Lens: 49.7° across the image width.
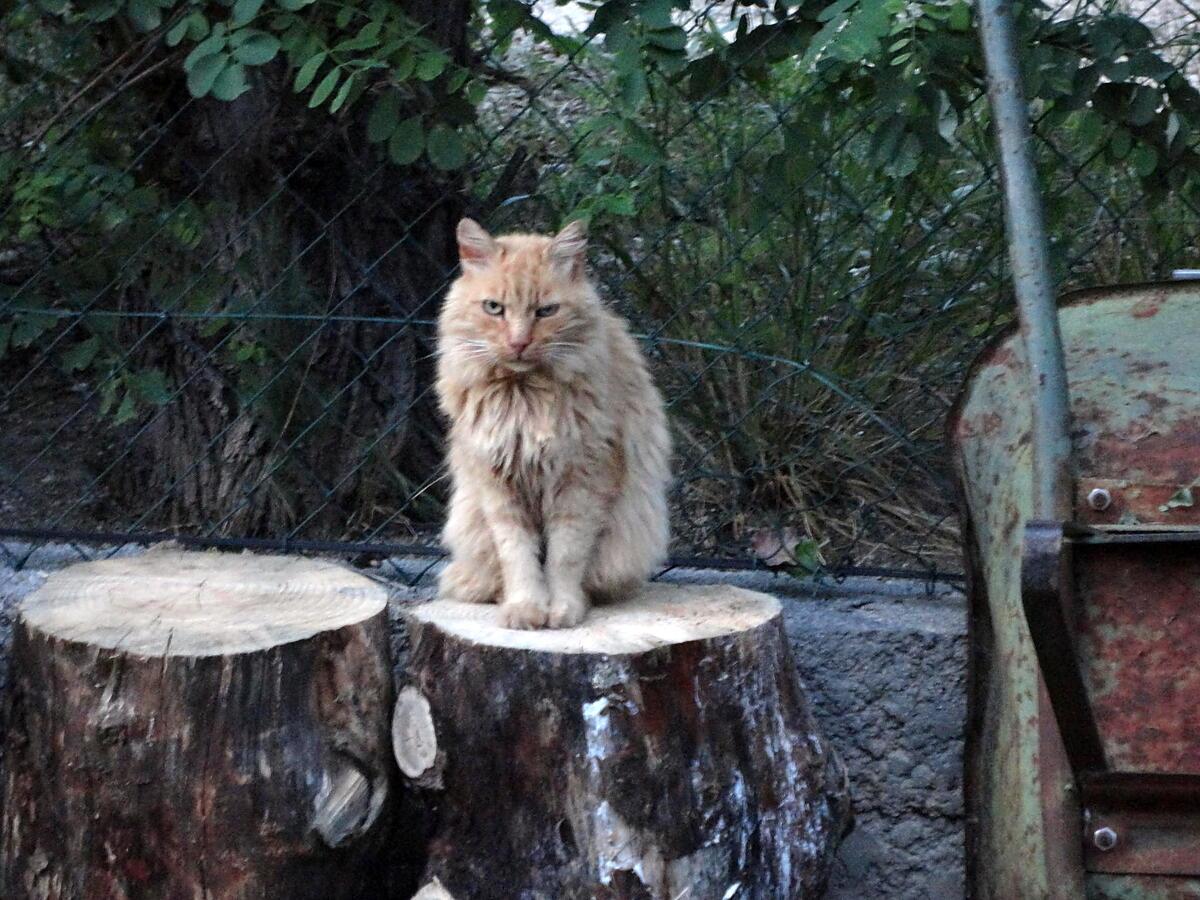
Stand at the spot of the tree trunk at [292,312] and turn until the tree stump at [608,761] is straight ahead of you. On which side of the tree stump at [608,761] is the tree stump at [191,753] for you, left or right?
right

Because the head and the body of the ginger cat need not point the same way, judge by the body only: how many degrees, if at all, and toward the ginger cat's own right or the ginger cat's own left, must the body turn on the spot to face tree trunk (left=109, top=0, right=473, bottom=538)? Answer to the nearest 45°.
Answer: approximately 135° to the ginger cat's own right

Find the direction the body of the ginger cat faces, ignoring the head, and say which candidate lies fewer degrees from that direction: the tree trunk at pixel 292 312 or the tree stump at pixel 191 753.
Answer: the tree stump

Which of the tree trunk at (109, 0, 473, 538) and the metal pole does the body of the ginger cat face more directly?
the metal pole

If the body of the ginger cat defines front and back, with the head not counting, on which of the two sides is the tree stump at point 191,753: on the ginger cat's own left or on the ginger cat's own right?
on the ginger cat's own right

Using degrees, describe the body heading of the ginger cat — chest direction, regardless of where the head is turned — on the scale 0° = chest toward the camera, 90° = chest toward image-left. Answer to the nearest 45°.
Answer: approximately 0°

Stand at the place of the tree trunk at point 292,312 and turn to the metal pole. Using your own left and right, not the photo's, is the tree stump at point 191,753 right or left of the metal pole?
right

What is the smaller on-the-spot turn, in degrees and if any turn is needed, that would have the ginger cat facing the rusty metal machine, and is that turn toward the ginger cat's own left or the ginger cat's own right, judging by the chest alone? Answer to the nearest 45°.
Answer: approximately 45° to the ginger cat's own left

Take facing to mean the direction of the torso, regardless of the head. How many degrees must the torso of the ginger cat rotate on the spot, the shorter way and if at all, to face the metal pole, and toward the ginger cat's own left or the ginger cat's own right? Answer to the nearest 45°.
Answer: approximately 45° to the ginger cat's own left
